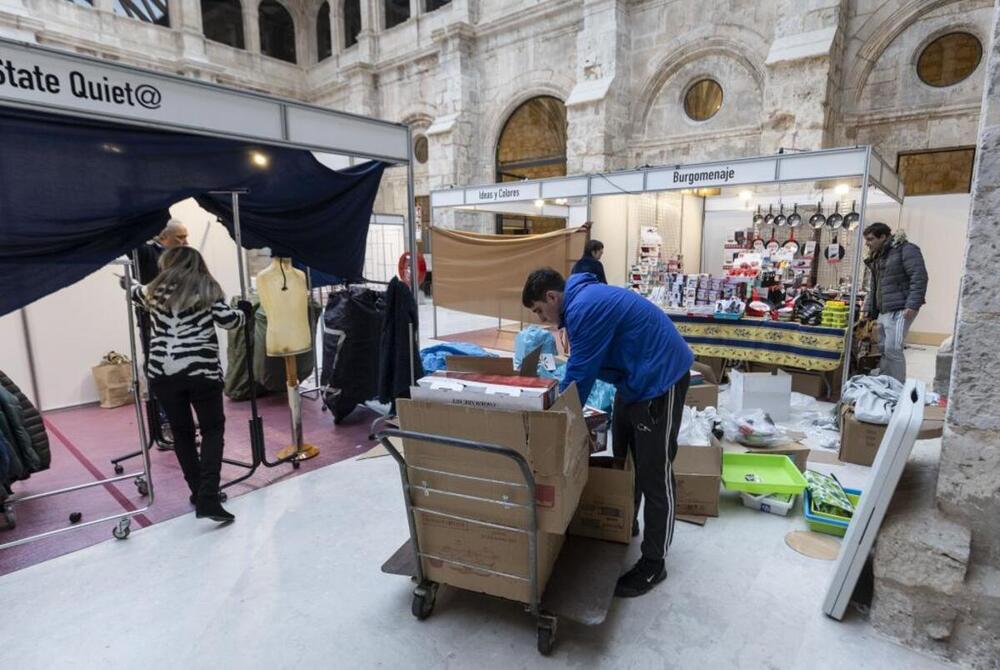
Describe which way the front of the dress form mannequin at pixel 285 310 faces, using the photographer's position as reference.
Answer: facing the viewer

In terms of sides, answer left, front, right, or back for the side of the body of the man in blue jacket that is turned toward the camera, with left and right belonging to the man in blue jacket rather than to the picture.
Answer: left

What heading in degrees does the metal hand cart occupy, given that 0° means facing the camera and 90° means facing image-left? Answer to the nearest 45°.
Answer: approximately 225°

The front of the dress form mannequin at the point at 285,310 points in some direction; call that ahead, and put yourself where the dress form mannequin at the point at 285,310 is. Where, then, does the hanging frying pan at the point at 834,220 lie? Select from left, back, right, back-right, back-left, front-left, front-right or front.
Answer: left

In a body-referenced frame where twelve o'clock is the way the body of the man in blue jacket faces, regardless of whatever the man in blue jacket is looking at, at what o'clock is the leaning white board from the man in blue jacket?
The leaning white board is roughly at 6 o'clock from the man in blue jacket.

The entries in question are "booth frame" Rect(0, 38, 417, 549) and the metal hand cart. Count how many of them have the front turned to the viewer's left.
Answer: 0

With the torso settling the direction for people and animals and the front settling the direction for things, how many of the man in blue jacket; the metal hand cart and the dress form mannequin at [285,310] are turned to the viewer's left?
1

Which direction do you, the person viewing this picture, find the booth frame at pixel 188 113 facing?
facing the viewer and to the right of the viewer

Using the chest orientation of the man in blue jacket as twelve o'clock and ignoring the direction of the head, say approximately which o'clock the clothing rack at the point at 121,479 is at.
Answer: The clothing rack is roughly at 12 o'clock from the man in blue jacket.

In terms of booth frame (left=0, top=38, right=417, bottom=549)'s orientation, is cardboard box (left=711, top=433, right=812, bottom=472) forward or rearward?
forward

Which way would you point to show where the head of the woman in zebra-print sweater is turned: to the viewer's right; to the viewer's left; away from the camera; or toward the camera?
away from the camera

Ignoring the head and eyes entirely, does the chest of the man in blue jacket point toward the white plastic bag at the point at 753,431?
no

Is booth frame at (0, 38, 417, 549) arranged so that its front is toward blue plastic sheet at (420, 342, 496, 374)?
no

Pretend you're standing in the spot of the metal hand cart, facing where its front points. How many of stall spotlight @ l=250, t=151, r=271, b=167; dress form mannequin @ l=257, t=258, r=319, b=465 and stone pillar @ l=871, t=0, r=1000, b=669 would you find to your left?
2
